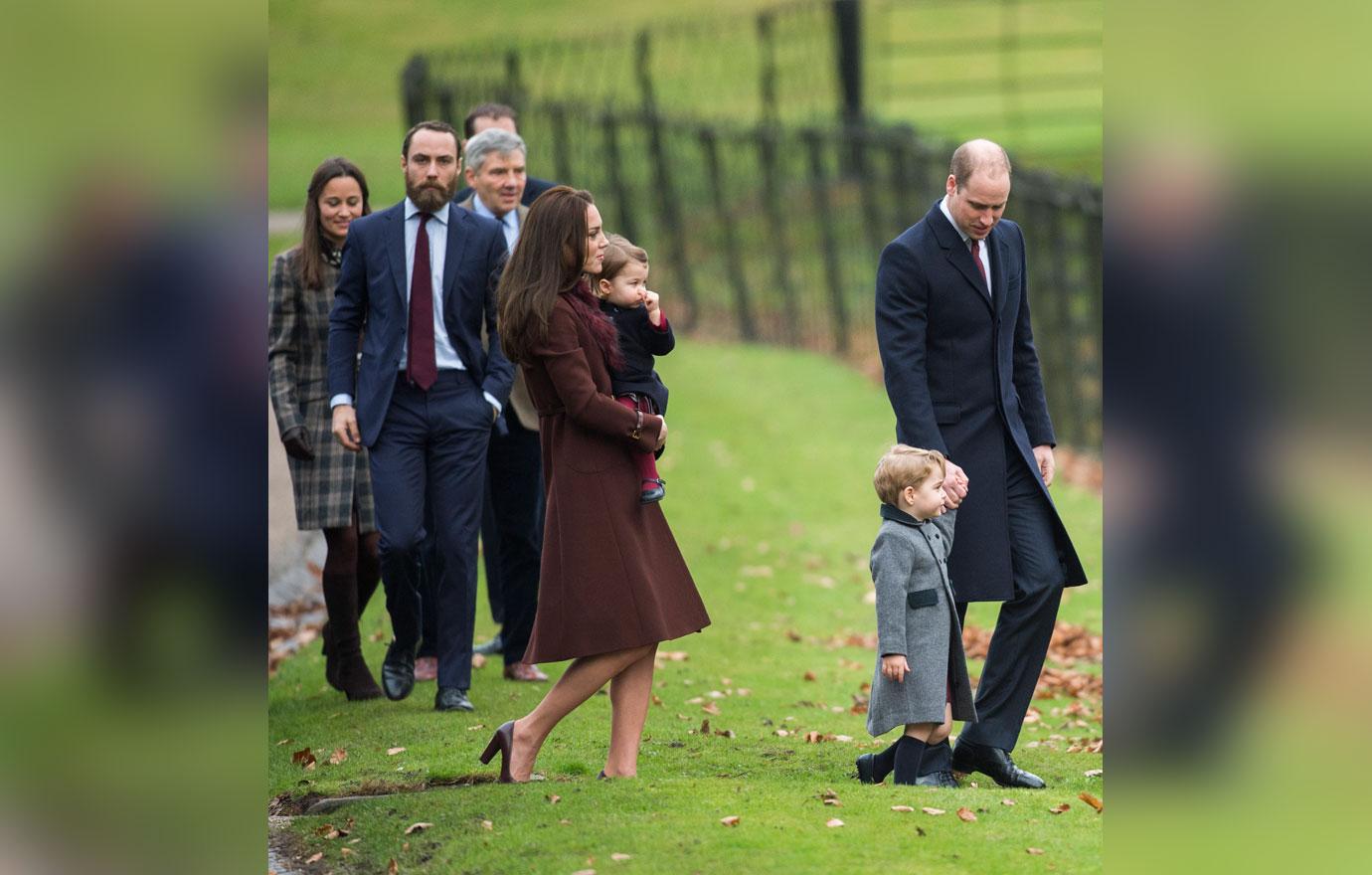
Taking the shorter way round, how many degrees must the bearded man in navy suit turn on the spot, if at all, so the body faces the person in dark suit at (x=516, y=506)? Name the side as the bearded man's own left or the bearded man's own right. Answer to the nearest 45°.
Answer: approximately 135° to the bearded man's own left

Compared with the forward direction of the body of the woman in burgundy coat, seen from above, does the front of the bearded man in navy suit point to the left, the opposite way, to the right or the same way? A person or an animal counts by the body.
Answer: to the right

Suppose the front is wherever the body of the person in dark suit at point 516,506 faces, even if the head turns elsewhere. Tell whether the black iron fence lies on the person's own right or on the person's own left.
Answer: on the person's own left

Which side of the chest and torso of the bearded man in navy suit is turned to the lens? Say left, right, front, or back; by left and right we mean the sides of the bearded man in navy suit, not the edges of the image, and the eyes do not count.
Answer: front

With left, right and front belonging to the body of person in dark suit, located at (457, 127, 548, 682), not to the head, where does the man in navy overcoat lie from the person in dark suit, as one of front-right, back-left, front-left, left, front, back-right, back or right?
front

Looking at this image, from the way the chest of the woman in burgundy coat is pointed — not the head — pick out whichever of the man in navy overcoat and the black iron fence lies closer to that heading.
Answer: the man in navy overcoat

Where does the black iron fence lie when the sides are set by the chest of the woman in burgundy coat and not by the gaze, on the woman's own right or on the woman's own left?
on the woman's own left

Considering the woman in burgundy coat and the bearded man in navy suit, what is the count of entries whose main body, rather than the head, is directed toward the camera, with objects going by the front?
1

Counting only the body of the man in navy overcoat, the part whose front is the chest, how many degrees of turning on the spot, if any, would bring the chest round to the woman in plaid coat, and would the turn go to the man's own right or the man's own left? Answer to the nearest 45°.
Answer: approximately 135° to the man's own right

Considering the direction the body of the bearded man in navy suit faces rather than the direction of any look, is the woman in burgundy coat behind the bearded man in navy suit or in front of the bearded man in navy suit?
in front

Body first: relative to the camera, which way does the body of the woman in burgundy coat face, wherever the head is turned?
to the viewer's right

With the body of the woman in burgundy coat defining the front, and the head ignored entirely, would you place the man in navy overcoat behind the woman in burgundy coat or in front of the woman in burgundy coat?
in front

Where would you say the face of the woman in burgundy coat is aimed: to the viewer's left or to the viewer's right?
to the viewer's right
